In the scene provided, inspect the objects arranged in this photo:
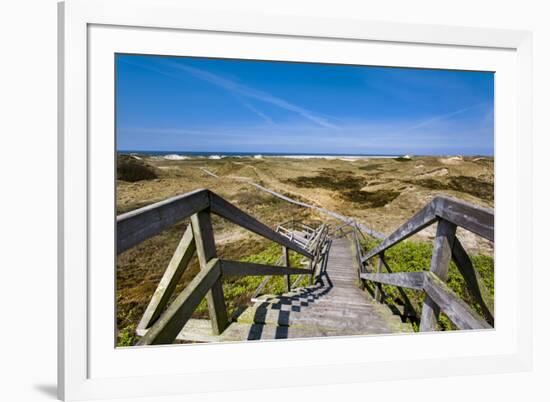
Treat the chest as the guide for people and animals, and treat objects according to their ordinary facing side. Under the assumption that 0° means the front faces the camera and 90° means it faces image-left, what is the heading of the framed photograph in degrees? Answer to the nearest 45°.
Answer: approximately 315°
